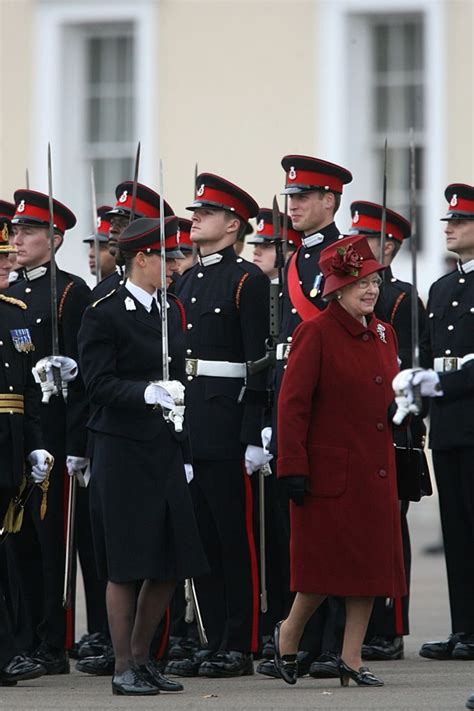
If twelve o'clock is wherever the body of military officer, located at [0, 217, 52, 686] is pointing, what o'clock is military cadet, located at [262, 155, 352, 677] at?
military cadet, located at [262, 155, 352, 677] is roughly at 10 o'clock from military officer, located at [0, 217, 52, 686].

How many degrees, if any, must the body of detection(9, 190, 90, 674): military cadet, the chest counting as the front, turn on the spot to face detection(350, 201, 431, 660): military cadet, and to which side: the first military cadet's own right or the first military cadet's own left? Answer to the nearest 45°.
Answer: approximately 135° to the first military cadet's own left

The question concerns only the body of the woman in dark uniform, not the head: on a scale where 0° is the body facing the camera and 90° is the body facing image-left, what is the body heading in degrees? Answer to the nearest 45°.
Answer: approximately 315°

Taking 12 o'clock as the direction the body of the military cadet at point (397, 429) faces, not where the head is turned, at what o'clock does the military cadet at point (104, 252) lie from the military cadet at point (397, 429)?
the military cadet at point (104, 252) is roughly at 2 o'clock from the military cadet at point (397, 429).

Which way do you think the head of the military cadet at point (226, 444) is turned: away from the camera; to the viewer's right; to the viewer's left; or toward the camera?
to the viewer's left

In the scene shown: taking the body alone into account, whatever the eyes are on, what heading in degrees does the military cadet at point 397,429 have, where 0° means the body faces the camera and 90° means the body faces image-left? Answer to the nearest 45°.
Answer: approximately 45°

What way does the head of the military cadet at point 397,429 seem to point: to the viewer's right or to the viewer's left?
to the viewer's left
